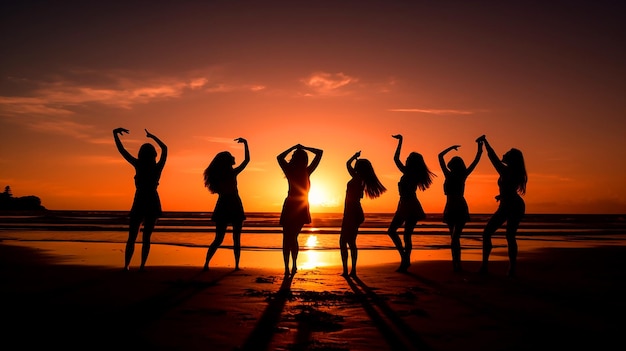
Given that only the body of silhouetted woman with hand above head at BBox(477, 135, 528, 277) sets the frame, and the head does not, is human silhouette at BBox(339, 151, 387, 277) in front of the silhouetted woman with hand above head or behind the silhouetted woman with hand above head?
in front

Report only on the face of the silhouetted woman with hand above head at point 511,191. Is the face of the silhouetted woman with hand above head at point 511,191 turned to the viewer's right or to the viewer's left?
to the viewer's left

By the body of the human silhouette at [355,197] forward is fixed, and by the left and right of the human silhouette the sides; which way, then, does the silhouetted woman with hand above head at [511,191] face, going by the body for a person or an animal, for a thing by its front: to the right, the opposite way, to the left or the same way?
the same way

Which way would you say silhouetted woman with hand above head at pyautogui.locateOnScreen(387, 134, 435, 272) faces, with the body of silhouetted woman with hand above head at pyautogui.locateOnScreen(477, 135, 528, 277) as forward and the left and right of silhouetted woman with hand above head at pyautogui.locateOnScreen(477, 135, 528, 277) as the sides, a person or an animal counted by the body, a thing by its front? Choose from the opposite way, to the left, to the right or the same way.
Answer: the same way

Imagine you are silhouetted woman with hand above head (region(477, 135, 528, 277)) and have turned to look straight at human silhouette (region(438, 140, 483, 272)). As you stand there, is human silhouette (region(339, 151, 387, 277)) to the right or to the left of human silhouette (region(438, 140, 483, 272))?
left

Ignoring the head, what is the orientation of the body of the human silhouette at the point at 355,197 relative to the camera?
to the viewer's left
